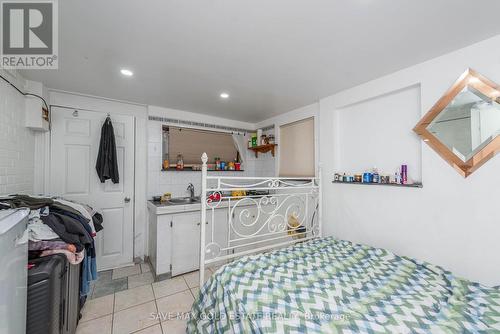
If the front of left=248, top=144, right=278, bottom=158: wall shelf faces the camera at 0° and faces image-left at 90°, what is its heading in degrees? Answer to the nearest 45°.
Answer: approximately 45°

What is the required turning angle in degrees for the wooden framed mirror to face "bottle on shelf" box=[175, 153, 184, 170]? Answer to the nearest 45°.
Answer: approximately 45° to its right

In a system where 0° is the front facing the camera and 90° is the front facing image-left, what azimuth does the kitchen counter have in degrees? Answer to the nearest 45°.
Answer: approximately 0°

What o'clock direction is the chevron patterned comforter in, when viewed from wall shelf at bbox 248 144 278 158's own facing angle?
The chevron patterned comforter is roughly at 10 o'clock from the wall shelf.
